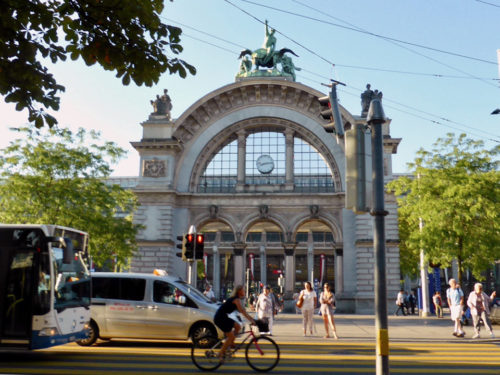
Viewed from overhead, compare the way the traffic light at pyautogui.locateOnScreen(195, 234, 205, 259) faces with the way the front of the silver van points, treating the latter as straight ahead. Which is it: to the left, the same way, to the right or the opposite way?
to the right

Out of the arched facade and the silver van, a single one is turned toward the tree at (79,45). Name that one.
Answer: the arched facade

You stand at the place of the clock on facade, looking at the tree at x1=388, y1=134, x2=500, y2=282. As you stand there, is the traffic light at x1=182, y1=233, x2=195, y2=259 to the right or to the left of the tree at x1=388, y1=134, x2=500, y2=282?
right

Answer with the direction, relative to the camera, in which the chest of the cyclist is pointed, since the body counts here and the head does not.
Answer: to the viewer's right

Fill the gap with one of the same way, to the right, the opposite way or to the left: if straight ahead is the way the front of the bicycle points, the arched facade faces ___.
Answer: to the right

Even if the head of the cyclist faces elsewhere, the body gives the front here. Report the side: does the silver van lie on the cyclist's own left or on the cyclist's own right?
on the cyclist's own left

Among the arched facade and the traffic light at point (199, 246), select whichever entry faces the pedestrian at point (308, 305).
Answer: the arched facade

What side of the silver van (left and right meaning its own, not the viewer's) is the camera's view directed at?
right

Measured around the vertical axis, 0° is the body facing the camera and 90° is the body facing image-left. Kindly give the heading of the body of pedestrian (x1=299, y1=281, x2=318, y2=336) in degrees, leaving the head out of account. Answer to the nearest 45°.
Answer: approximately 0°
